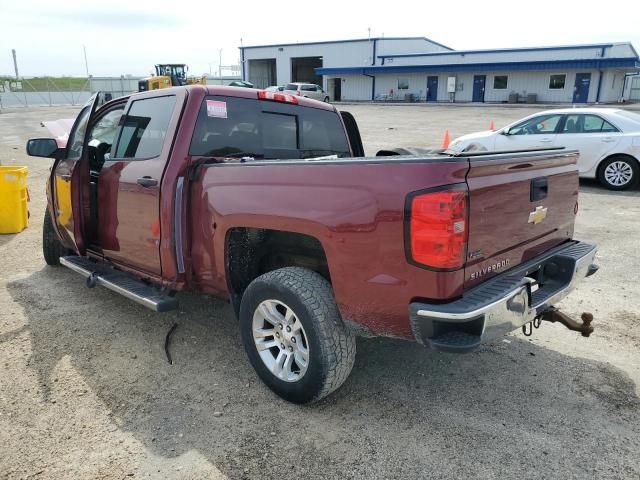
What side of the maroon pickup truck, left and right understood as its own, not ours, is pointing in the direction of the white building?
right

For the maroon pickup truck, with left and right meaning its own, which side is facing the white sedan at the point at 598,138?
right

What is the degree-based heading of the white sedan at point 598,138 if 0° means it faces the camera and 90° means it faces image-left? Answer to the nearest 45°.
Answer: approximately 90°

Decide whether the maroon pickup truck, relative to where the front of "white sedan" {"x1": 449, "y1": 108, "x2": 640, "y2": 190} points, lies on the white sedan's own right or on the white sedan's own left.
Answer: on the white sedan's own left

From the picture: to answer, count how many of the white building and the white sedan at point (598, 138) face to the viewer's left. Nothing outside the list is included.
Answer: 1

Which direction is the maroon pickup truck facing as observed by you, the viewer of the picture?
facing away from the viewer and to the left of the viewer

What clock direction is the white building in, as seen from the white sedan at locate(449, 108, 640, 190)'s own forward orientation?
The white building is roughly at 3 o'clock from the white sedan.

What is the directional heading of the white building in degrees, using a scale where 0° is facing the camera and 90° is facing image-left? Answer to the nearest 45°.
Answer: approximately 0°

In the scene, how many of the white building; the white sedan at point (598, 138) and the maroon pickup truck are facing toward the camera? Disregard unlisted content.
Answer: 1

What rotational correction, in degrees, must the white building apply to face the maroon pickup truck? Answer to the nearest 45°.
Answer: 0° — it already faces it

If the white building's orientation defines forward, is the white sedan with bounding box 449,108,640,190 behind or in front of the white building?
in front

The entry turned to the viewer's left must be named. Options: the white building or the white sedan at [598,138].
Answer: the white sedan

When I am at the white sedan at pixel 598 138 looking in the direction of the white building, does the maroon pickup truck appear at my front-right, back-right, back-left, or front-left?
back-left

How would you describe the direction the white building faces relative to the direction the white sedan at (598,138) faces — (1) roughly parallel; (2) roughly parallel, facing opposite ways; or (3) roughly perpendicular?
roughly perpendicular
